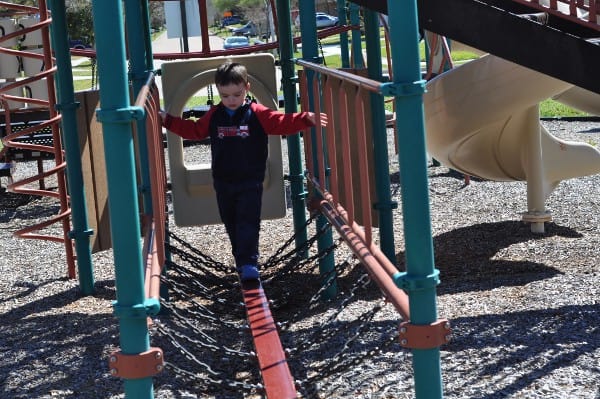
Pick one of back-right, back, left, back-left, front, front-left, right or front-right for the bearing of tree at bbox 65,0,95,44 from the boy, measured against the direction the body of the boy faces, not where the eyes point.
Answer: back

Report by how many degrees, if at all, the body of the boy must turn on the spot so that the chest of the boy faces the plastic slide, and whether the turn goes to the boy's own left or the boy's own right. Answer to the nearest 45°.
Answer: approximately 135° to the boy's own left

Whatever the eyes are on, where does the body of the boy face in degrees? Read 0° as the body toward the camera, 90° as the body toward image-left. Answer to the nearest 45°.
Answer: approximately 0°

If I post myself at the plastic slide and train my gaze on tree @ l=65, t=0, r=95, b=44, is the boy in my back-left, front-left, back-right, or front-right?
back-left

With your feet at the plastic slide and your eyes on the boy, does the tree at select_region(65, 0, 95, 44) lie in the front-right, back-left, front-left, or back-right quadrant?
back-right
